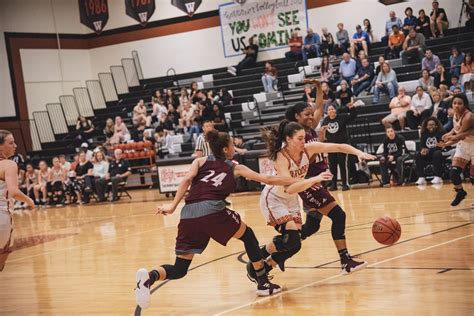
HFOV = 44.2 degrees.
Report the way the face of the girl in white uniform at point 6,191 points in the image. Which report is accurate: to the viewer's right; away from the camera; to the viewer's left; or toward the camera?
to the viewer's right

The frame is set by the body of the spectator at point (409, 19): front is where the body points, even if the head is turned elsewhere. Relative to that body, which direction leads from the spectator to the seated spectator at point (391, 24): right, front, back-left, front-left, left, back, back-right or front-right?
right

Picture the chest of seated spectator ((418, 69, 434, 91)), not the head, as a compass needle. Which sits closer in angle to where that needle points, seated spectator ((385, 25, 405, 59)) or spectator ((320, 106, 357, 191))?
the spectator

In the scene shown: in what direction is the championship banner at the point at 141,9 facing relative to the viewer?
toward the camera

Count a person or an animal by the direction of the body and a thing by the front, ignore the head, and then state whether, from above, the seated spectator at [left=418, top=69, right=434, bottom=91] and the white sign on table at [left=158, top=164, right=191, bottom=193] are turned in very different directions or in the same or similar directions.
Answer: same or similar directions

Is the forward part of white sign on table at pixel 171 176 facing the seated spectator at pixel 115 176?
no

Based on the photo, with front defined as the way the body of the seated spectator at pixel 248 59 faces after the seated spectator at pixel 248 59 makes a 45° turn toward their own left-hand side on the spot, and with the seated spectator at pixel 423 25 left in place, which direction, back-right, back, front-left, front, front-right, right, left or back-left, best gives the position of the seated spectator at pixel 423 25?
front-left

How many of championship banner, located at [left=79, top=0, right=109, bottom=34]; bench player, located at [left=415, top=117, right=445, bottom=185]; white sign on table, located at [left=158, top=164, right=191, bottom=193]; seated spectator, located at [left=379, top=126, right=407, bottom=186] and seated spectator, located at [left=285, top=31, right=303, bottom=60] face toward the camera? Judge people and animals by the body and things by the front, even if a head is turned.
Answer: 5

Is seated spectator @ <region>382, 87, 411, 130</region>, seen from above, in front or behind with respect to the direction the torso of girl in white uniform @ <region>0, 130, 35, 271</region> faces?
in front

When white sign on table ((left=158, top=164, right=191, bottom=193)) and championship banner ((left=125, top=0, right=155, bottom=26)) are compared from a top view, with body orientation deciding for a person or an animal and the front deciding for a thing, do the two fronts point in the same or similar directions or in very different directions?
same or similar directions

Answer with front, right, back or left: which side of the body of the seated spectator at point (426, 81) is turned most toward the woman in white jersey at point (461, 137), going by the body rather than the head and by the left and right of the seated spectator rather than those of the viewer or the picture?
front

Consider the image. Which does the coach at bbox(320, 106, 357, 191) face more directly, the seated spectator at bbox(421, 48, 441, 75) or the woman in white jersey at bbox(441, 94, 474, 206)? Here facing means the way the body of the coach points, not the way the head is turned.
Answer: the woman in white jersey

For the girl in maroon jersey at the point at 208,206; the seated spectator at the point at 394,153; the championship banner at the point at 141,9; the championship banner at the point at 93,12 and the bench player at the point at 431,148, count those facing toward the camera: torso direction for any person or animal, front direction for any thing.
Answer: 4

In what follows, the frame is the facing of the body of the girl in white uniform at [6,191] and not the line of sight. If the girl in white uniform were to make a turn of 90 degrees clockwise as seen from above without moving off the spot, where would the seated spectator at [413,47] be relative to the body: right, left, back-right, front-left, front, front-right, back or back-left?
back-left

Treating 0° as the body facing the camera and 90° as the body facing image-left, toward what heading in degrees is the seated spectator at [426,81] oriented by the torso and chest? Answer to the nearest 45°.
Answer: approximately 0°

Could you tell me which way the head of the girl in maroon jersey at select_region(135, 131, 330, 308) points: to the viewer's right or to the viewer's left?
to the viewer's right

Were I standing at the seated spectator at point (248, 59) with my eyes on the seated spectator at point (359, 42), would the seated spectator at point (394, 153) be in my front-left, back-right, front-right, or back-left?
front-right

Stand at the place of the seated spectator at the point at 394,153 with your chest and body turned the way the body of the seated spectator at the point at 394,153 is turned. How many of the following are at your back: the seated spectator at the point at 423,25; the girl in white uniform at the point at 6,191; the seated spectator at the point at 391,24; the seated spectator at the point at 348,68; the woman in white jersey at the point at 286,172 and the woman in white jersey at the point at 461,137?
3
